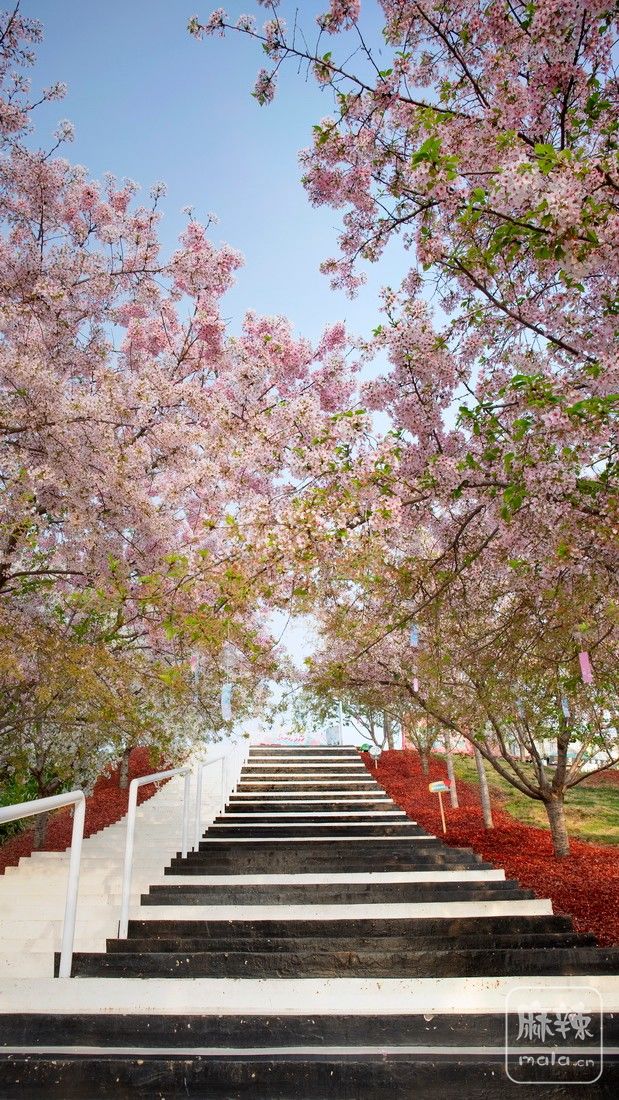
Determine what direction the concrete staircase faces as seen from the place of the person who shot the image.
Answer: facing the viewer
